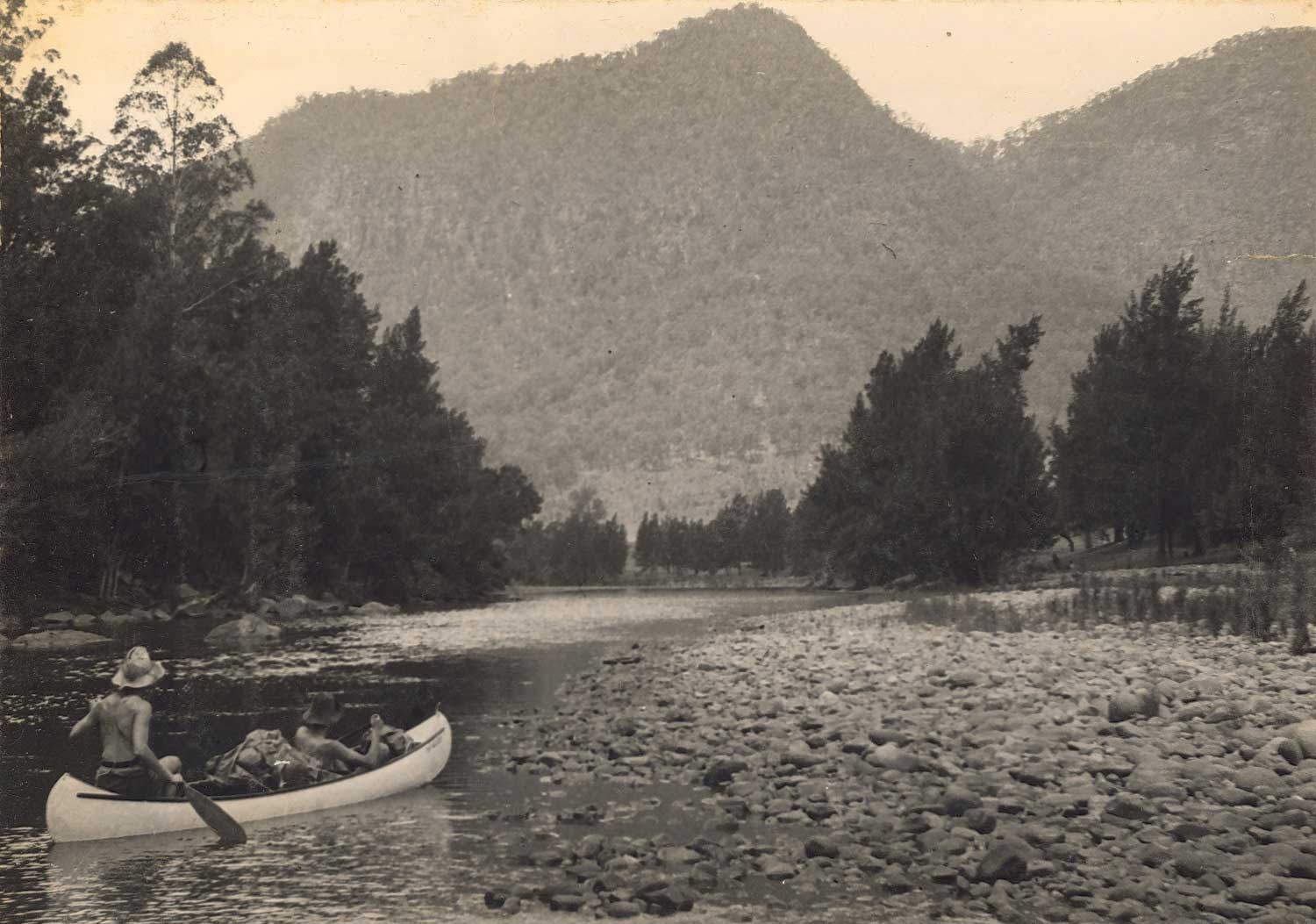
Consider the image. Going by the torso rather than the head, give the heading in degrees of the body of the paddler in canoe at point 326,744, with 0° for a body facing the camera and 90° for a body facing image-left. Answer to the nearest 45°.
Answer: approximately 225°

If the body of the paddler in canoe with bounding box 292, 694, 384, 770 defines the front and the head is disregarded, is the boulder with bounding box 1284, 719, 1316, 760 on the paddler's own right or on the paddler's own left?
on the paddler's own right

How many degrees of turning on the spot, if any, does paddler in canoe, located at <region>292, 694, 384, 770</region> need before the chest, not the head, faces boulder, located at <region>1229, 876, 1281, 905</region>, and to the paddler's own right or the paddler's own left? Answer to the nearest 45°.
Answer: approximately 90° to the paddler's own right

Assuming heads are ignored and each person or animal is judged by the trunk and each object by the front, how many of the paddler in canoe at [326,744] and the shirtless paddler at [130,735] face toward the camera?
0

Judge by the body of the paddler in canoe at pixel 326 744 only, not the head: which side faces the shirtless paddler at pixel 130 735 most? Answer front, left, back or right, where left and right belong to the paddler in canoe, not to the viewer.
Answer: back

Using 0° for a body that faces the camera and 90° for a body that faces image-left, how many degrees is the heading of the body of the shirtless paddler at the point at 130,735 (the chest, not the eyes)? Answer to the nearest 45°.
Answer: approximately 225°

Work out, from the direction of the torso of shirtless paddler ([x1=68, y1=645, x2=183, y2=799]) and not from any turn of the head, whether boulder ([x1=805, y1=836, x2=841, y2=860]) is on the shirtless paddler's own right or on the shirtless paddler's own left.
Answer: on the shirtless paddler's own right

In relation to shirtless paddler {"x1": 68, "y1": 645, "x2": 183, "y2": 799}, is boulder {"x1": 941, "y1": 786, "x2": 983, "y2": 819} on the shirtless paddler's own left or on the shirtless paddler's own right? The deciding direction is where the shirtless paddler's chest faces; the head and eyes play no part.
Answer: on the shirtless paddler's own right

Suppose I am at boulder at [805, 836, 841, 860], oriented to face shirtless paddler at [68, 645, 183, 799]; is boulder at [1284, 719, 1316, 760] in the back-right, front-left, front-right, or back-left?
back-right

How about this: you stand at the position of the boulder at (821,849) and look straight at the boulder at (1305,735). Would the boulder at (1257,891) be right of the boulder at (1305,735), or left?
right
